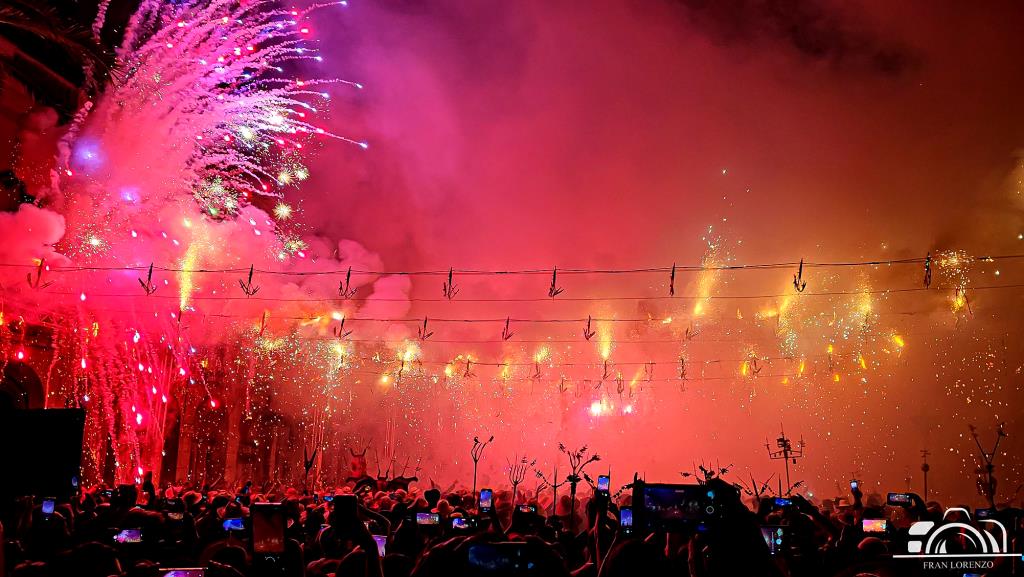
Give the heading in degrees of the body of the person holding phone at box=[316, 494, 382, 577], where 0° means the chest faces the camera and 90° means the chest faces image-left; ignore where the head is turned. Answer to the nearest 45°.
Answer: approximately 180°
